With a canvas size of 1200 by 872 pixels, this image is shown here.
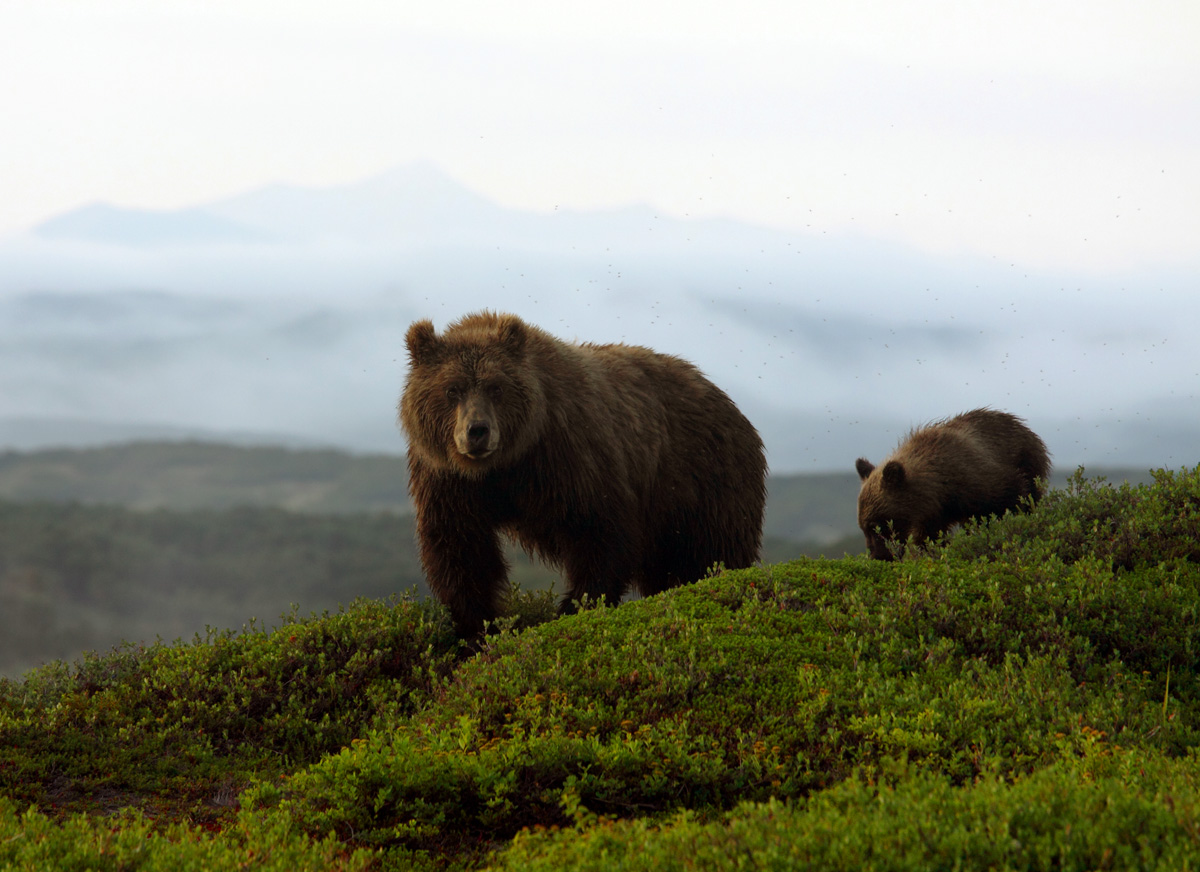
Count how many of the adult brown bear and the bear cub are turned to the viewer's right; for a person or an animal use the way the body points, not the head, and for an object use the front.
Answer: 0

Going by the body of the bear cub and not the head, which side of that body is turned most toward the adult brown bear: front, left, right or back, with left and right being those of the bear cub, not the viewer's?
front

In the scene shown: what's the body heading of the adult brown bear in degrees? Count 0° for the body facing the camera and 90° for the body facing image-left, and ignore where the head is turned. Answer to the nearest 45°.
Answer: approximately 45°

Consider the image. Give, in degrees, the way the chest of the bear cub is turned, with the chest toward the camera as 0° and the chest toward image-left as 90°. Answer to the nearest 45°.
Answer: approximately 45°

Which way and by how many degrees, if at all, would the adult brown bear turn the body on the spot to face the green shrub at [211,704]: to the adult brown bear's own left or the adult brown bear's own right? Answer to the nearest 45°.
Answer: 0° — it already faces it

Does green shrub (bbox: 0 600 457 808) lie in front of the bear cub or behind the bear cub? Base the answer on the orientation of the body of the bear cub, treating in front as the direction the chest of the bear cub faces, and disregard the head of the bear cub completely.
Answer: in front
